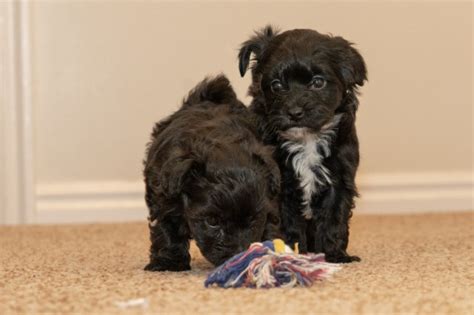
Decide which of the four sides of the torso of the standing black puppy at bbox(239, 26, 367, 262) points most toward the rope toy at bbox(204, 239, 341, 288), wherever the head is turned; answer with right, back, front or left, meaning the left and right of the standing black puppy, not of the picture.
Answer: front

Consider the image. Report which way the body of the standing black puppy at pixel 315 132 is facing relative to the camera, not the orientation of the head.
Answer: toward the camera

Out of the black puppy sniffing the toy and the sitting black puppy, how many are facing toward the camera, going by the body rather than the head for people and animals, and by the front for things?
2
